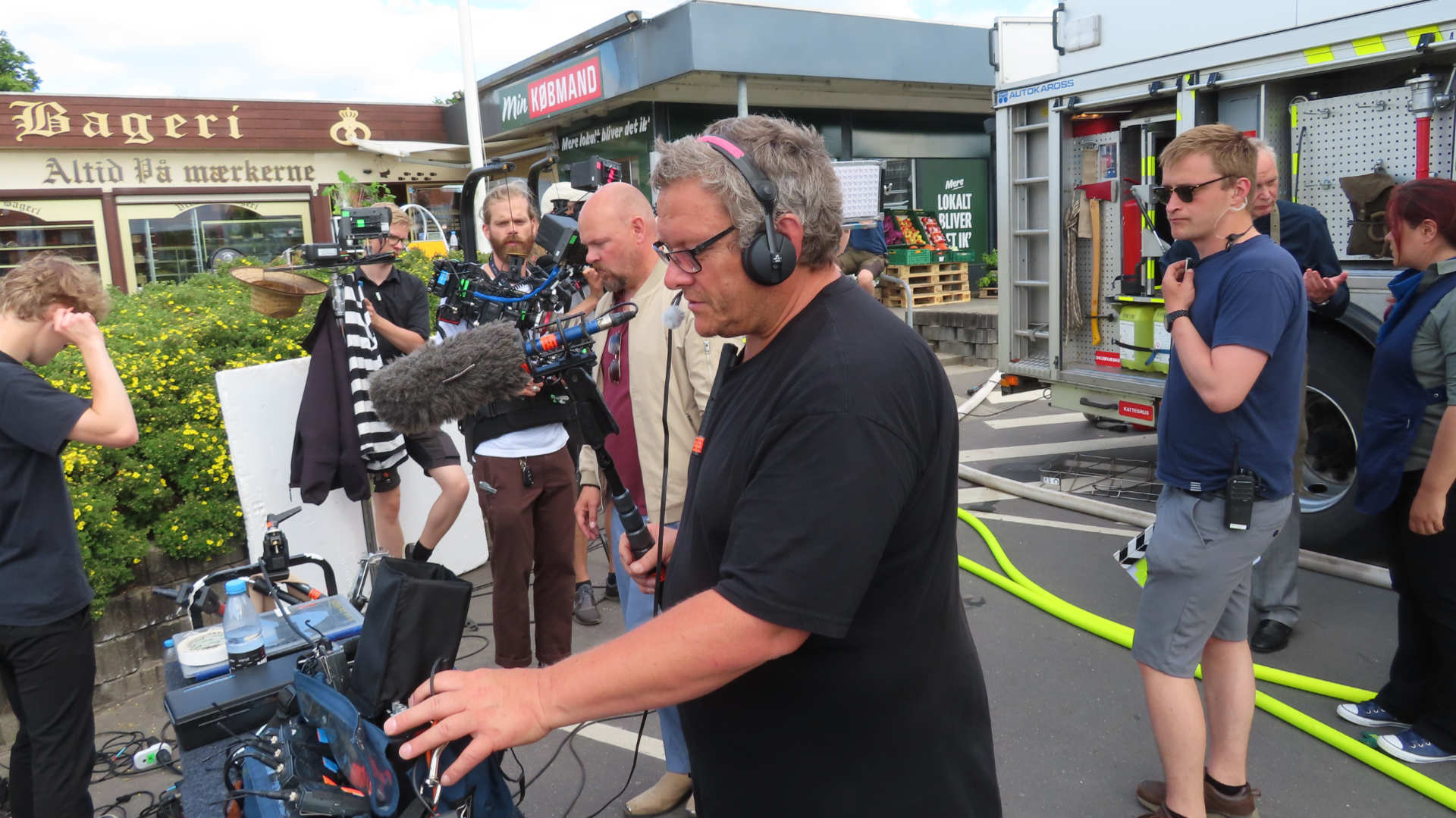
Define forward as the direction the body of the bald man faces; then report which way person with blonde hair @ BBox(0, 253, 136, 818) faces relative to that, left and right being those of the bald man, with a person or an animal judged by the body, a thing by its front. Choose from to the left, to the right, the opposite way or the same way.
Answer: the opposite way

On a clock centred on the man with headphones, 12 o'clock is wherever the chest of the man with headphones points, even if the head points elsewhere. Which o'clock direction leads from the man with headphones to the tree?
The tree is roughly at 2 o'clock from the man with headphones.

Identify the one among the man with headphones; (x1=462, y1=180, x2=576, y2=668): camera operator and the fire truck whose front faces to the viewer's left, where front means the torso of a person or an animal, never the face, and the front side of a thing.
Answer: the man with headphones

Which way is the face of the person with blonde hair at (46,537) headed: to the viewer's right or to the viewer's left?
to the viewer's right

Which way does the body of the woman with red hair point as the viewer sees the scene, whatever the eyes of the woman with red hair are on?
to the viewer's left

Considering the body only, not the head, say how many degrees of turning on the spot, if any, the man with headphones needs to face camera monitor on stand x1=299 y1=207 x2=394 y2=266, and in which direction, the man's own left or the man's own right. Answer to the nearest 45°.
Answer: approximately 45° to the man's own right

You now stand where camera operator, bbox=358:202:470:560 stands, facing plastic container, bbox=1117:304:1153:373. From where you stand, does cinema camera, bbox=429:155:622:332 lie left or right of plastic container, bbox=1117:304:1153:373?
right

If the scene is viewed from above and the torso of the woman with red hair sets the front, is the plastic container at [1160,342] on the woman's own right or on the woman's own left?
on the woman's own right

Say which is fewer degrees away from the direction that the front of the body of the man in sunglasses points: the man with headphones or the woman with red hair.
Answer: the man with headphones

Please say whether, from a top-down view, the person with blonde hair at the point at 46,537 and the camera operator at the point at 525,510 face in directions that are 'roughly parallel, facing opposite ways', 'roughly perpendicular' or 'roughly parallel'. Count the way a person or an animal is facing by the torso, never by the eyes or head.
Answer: roughly perpendicular

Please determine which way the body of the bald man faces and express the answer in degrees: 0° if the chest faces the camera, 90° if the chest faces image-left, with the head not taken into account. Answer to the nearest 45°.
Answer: approximately 45°

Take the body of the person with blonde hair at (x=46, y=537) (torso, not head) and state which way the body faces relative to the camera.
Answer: to the viewer's right
